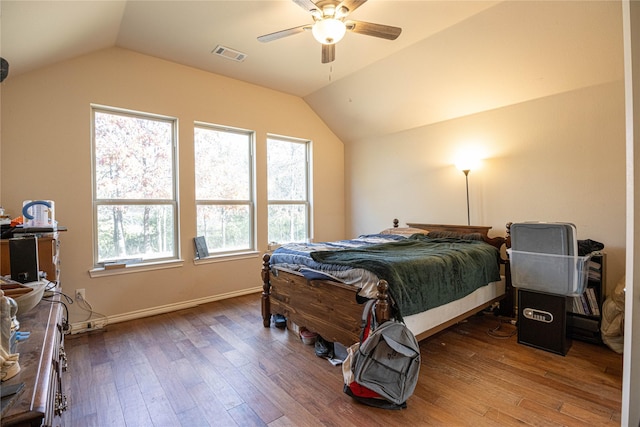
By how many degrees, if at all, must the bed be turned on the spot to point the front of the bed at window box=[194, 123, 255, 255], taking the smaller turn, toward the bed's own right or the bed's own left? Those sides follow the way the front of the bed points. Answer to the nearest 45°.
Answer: approximately 90° to the bed's own right

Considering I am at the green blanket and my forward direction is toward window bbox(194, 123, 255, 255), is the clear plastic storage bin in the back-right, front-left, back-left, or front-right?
back-right

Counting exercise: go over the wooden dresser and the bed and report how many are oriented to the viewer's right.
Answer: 1

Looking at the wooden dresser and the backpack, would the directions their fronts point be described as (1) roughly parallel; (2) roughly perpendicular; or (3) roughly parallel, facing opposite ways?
roughly perpendicular

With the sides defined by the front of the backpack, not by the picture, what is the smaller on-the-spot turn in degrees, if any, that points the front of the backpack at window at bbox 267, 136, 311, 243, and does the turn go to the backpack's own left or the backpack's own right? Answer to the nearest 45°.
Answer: approximately 180°

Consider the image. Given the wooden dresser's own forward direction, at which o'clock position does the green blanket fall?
The green blanket is roughly at 12 o'clock from the wooden dresser.

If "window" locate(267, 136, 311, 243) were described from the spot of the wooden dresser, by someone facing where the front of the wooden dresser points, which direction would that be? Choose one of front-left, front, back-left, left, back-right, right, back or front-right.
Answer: front-left

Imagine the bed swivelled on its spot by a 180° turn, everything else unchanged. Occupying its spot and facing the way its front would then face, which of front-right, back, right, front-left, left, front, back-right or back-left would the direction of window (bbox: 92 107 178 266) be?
back-left

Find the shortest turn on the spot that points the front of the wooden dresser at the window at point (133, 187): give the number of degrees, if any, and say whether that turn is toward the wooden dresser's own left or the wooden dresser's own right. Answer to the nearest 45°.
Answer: approximately 90° to the wooden dresser's own left

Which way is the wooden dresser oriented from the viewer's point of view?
to the viewer's right

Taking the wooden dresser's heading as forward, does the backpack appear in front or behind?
in front

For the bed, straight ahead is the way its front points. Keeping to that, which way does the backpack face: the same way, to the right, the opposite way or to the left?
to the left

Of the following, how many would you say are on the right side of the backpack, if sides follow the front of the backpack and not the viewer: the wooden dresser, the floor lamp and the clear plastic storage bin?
1
